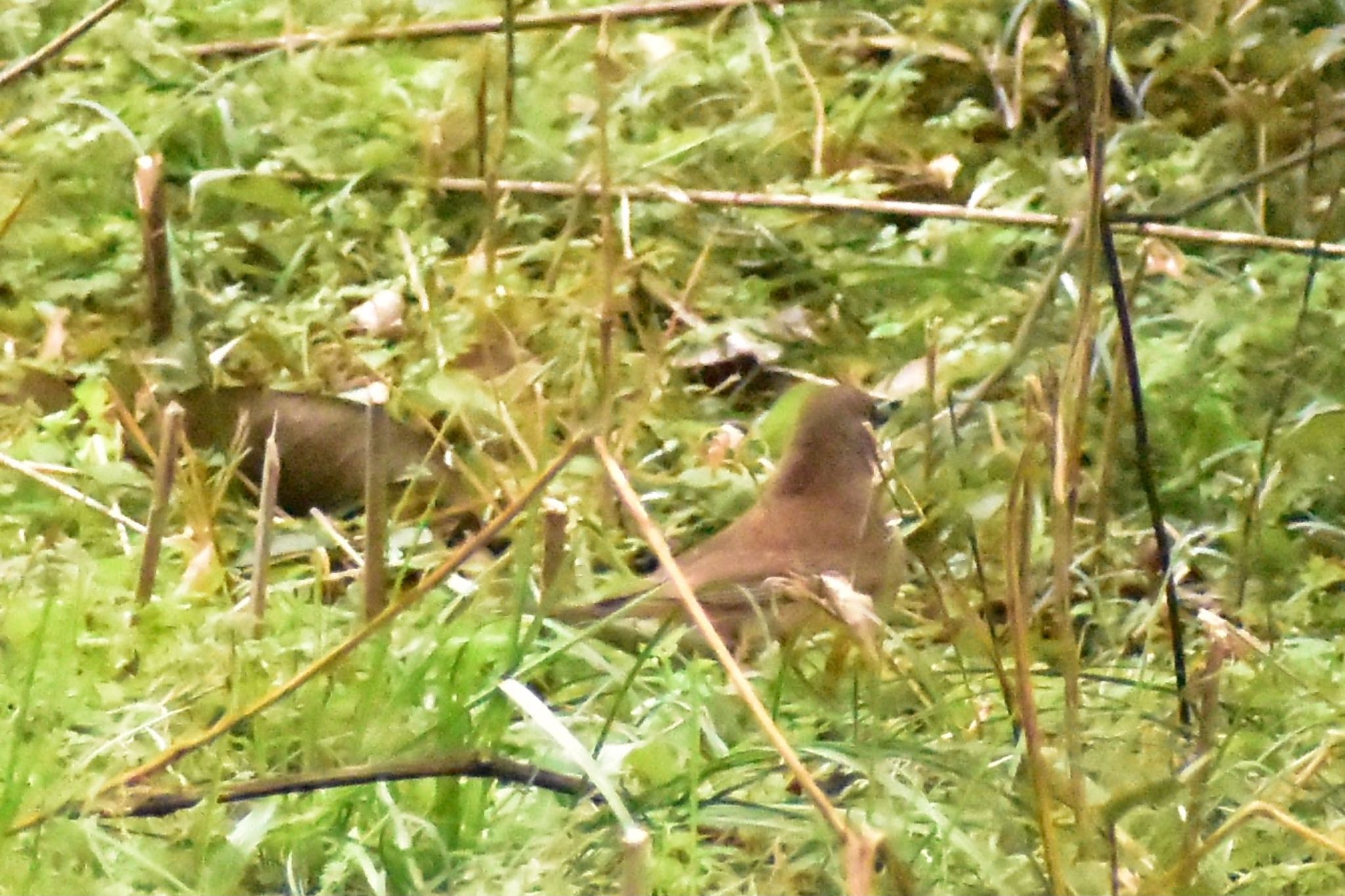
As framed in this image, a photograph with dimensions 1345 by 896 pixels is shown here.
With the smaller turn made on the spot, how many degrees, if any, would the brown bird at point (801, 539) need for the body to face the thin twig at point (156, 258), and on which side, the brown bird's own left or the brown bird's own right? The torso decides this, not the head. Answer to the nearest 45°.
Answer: approximately 135° to the brown bird's own left

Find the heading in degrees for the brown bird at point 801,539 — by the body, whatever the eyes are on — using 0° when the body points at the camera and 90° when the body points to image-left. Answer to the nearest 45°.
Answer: approximately 270°

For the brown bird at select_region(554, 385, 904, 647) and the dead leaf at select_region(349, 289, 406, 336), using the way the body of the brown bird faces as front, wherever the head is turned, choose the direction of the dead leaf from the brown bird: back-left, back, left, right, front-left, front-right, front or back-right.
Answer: back-left

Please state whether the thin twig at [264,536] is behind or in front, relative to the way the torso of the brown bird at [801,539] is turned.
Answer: behind

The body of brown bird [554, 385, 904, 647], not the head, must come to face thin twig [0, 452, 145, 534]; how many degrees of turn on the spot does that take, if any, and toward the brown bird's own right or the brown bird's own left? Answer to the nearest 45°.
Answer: approximately 180°

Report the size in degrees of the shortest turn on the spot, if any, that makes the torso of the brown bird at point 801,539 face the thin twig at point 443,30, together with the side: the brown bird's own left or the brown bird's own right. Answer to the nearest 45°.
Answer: approximately 135° to the brown bird's own left
